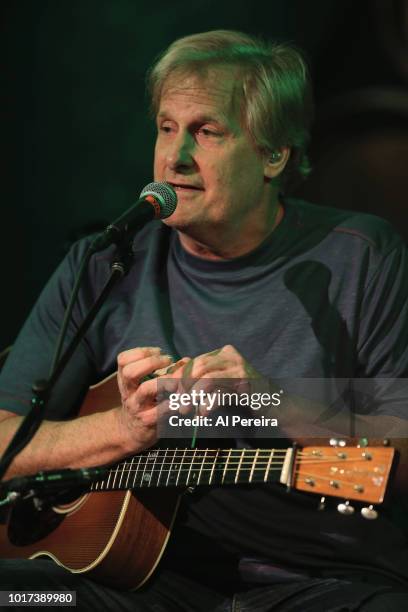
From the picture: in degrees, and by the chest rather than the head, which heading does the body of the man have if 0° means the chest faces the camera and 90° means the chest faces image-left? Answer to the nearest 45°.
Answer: approximately 45°
